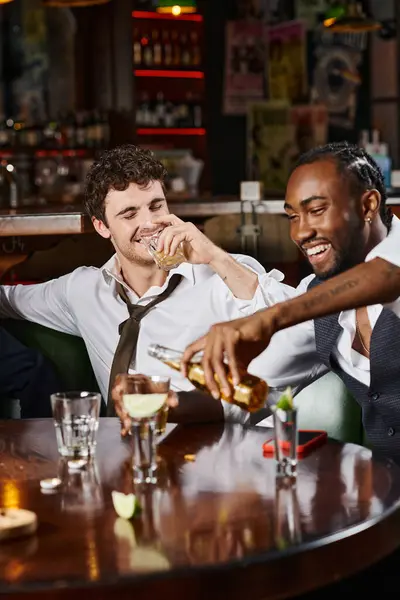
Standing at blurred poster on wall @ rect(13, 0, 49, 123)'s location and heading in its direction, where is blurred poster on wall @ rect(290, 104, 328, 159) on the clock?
blurred poster on wall @ rect(290, 104, 328, 159) is roughly at 9 o'clock from blurred poster on wall @ rect(13, 0, 49, 123).

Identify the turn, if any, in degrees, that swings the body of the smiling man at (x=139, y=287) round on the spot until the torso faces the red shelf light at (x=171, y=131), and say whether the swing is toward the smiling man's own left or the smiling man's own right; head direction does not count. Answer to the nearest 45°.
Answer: approximately 180°

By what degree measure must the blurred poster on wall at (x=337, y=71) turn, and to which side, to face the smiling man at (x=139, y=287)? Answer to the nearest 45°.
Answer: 0° — it already faces them

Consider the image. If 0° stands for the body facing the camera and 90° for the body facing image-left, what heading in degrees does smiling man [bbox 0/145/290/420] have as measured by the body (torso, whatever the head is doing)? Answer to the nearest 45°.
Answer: approximately 0°

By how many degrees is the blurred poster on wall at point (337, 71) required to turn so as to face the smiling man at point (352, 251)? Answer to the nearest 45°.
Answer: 0° — it already faces them

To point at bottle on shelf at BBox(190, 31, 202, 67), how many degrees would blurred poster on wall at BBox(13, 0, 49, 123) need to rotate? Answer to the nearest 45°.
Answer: approximately 90° to its left

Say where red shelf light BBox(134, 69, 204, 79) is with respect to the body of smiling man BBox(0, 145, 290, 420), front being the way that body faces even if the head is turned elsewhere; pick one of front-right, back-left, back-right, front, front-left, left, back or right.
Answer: back
